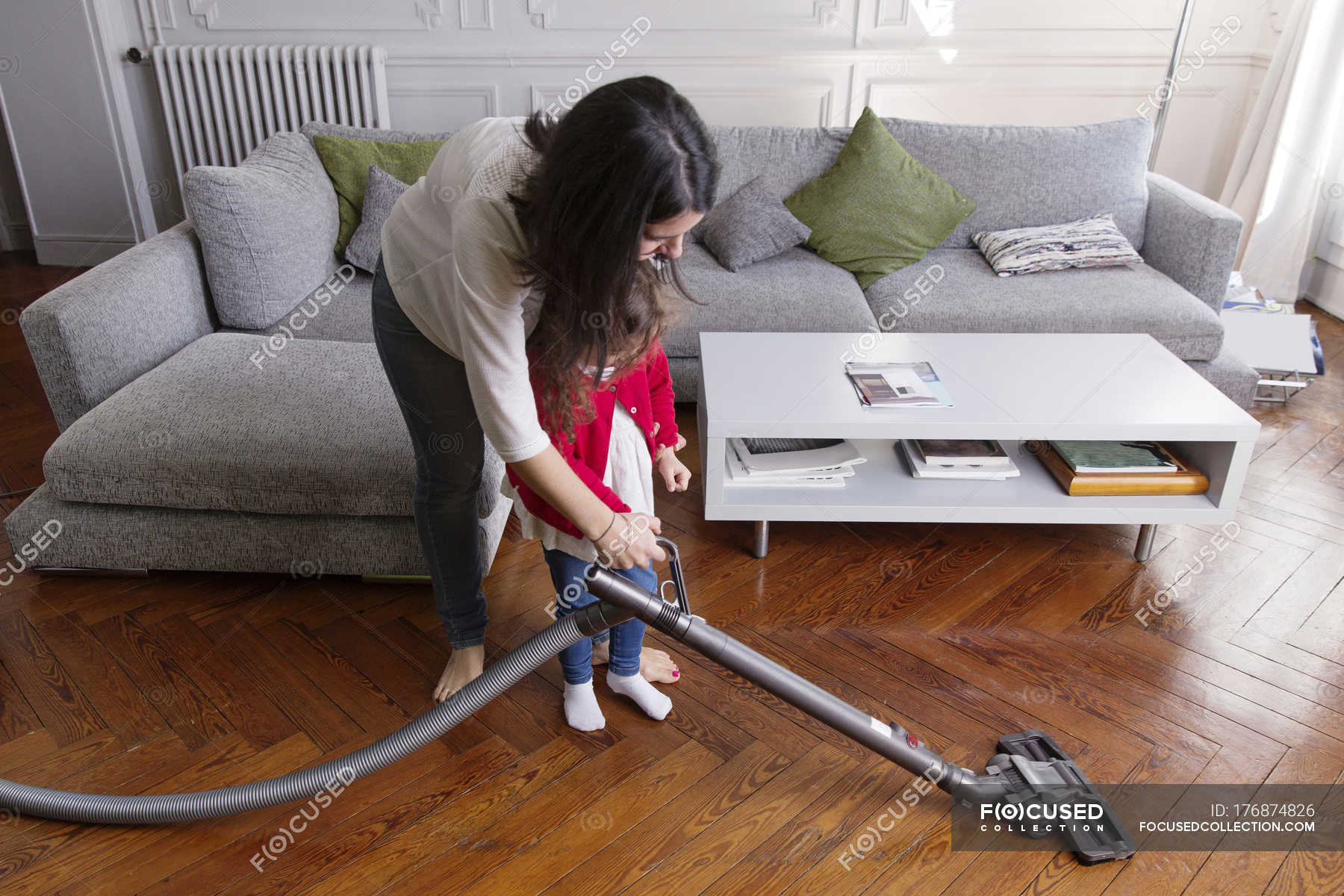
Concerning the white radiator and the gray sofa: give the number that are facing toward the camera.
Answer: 2

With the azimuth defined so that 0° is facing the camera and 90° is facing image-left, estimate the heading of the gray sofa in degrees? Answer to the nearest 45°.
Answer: approximately 0°

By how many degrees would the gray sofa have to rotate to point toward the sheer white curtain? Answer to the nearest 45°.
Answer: approximately 135° to its left

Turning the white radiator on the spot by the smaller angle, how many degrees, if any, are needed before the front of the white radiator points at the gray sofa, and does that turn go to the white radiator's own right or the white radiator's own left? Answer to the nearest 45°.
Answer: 0° — it already faces it

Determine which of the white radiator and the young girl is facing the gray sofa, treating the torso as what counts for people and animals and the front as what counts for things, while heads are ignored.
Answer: the white radiator

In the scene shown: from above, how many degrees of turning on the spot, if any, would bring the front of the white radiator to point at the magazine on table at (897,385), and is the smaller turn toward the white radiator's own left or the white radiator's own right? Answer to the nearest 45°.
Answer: approximately 45° to the white radiator's own left

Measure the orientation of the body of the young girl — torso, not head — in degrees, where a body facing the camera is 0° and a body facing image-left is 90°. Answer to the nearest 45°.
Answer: approximately 315°

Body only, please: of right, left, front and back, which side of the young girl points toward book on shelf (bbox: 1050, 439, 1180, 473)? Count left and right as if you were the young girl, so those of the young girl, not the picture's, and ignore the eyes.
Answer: left

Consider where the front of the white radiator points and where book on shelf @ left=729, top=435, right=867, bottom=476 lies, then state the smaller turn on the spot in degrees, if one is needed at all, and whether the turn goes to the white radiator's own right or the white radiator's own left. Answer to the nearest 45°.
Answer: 0° — it already faces it

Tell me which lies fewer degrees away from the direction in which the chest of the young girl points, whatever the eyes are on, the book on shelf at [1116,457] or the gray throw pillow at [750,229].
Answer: the book on shelf
